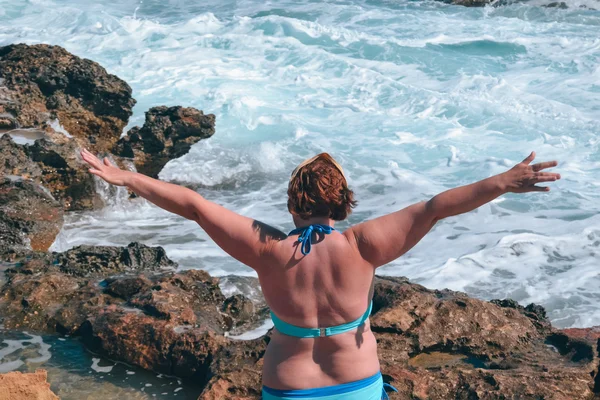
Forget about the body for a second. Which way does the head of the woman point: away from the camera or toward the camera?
away from the camera

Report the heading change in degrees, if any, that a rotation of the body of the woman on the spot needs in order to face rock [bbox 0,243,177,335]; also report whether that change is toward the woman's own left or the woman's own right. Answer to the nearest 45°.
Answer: approximately 45° to the woman's own left

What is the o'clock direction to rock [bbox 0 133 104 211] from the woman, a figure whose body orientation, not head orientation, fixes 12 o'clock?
The rock is roughly at 11 o'clock from the woman.

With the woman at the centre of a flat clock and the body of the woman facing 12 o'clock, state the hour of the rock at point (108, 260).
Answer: The rock is roughly at 11 o'clock from the woman.

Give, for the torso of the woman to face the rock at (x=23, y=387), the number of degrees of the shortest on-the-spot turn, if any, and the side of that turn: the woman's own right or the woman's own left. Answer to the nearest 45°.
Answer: approximately 90° to the woman's own left

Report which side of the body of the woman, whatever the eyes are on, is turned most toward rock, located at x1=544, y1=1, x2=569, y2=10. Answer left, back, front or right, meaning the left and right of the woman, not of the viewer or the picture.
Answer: front

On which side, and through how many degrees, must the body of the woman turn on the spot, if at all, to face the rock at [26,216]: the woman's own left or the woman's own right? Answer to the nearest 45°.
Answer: approximately 45° to the woman's own left

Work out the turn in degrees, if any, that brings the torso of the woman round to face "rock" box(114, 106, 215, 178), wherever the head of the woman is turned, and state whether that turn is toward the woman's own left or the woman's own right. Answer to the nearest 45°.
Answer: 0° — they already face it

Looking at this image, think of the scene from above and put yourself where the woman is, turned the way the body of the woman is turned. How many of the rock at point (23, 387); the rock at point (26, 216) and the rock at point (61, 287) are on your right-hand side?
0

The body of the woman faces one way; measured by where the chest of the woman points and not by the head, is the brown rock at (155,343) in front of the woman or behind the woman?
in front

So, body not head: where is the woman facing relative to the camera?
away from the camera
